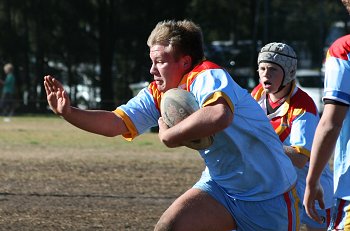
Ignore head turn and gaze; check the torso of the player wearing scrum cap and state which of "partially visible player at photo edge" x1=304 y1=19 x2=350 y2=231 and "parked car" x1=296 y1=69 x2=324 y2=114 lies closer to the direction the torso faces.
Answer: the partially visible player at photo edge

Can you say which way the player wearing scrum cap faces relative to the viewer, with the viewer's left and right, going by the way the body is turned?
facing the viewer and to the left of the viewer

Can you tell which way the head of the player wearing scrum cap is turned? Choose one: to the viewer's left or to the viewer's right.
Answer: to the viewer's left

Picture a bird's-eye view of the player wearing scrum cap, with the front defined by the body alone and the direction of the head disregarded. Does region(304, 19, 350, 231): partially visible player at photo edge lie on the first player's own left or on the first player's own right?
on the first player's own left

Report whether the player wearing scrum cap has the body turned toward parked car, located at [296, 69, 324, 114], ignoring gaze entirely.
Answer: no

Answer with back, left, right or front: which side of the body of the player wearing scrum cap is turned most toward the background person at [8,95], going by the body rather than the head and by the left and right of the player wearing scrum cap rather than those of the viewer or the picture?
right
